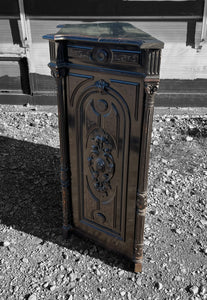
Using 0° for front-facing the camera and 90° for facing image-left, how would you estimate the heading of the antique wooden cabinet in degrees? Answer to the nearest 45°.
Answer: approximately 45°
